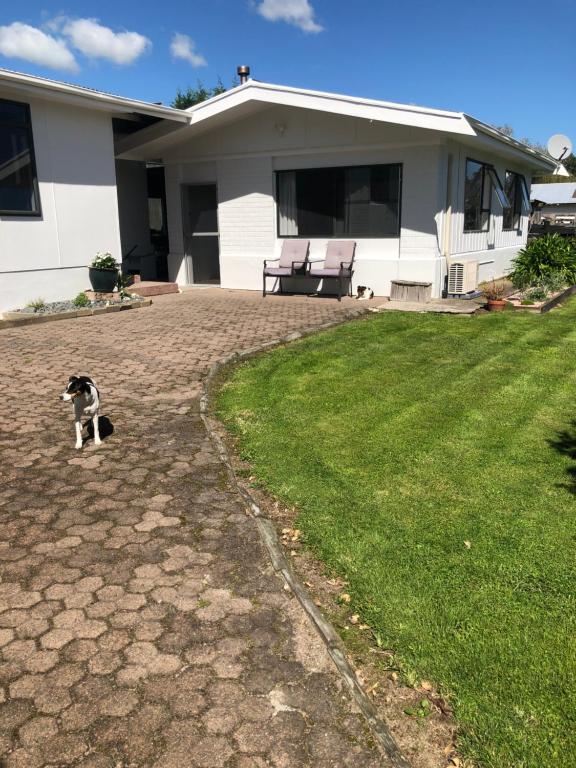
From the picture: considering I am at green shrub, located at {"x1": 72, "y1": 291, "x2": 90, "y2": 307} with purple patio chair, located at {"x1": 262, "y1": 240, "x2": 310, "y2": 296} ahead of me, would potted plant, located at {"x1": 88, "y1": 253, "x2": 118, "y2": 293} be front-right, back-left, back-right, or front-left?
front-left

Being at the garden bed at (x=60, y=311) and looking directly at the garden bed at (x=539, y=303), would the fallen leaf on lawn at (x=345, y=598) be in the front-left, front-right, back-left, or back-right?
front-right

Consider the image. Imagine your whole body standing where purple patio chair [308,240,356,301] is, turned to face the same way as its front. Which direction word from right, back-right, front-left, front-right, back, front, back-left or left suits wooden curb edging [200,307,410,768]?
front-left

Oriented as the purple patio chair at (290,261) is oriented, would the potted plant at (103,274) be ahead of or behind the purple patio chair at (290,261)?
ahead

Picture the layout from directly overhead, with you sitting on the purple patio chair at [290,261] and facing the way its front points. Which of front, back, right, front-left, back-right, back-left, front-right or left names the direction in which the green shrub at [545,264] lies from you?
back-left

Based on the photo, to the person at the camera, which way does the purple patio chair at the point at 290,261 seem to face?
facing the viewer and to the left of the viewer

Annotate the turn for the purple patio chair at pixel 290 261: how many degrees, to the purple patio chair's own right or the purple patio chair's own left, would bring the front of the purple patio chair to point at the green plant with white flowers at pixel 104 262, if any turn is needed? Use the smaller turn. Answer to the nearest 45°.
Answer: approximately 45° to the purple patio chair's own right

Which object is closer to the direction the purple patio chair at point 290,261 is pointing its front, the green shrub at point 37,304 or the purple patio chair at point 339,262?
the green shrub

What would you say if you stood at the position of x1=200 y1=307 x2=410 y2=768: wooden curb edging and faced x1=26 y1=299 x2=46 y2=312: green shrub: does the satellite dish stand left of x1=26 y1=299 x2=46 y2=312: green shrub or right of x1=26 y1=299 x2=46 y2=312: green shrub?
right

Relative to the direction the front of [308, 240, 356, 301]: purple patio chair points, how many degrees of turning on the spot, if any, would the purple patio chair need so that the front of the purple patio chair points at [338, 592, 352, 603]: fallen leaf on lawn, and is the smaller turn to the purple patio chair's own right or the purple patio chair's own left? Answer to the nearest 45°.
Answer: approximately 45° to the purple patio chair's own left

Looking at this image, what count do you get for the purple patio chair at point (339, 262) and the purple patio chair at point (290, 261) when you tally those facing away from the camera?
0

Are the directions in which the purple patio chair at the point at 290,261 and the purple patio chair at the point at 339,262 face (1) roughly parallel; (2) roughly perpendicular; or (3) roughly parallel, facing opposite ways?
roughly parallel
